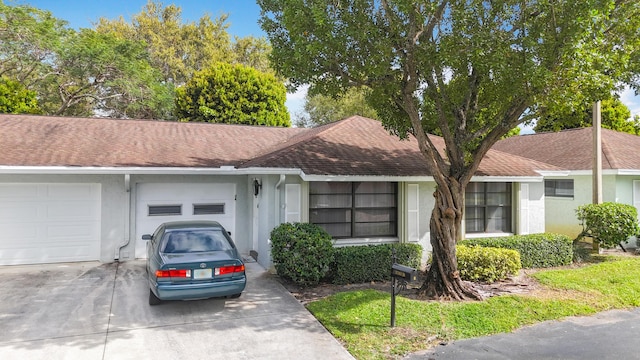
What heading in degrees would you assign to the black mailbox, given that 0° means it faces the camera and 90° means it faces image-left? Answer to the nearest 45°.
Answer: approximately 315°

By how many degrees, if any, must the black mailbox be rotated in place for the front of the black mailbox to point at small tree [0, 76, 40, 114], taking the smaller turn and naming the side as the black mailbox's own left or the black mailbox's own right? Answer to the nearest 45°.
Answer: approximately 180°

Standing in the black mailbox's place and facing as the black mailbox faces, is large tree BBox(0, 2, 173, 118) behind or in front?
behind

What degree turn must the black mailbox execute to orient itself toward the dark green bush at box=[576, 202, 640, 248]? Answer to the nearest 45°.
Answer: approximately 90° to its left

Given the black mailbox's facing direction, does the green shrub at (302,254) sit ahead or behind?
behind

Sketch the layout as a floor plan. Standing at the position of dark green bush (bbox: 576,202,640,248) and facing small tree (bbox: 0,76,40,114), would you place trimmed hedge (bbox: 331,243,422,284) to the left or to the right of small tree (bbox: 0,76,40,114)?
left

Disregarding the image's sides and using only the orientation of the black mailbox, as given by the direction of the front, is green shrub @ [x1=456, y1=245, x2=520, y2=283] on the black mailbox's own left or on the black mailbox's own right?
on the black mailbox's own left

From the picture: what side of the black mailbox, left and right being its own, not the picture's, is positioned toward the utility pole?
left
